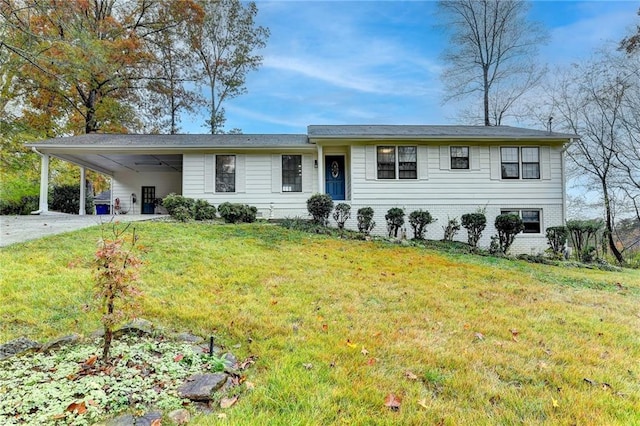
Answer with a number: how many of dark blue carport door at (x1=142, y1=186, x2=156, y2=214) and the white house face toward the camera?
2

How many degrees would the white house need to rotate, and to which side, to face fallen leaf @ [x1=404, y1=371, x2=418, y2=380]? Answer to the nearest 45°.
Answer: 0° — it already faces it

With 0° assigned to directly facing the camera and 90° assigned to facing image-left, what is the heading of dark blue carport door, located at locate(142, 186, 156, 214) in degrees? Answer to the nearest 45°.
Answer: approximately 0°

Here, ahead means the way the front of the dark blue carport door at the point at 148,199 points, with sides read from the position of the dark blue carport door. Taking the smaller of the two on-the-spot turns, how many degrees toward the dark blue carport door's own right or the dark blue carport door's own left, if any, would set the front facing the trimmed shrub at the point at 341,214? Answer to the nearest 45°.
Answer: approximately 45° to the dark blue carport door's own left

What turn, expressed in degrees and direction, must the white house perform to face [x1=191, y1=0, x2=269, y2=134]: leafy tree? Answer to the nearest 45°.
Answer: approximately 135° to its right
